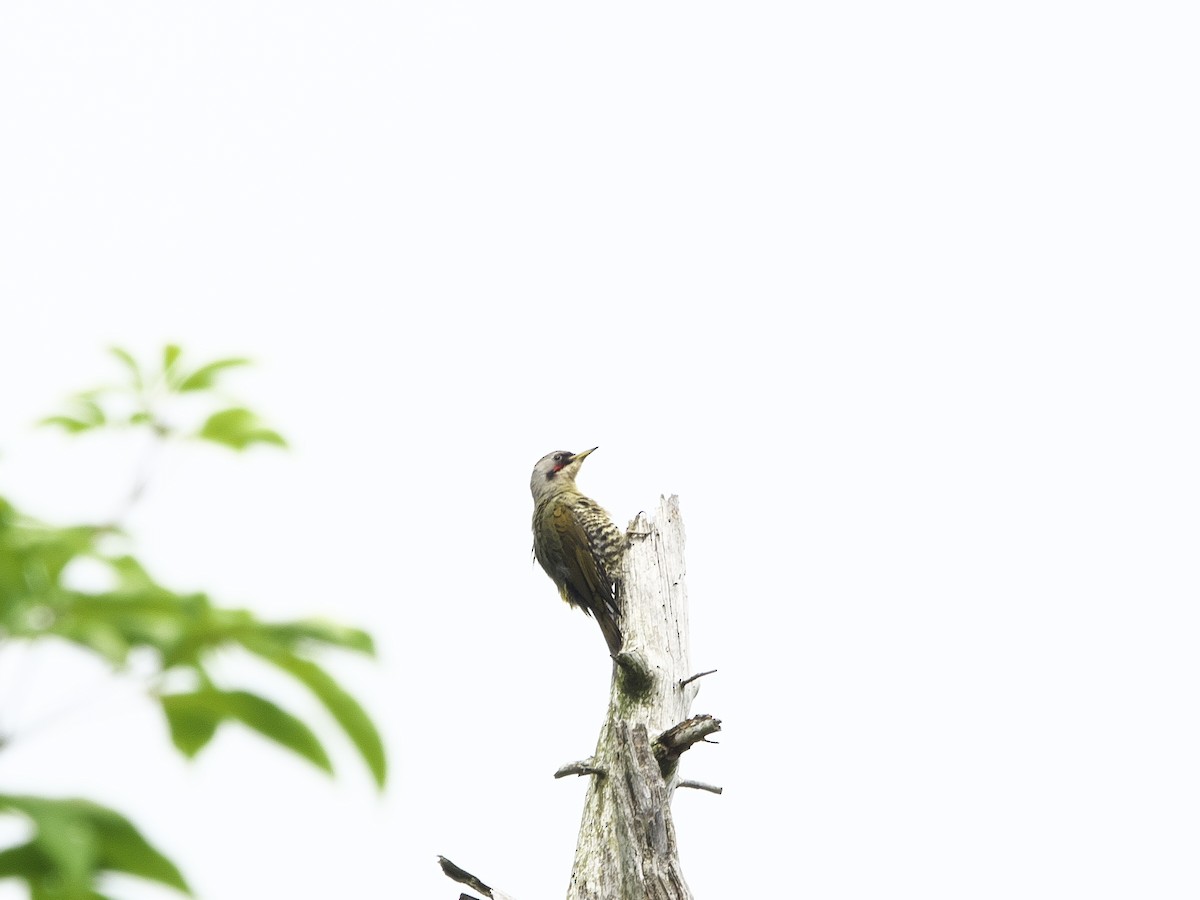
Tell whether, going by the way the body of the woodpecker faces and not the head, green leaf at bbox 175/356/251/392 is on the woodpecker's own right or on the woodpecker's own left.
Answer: on the woodpecker's own right

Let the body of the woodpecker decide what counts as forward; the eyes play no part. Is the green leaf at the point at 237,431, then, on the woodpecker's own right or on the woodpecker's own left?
on the woodpecker's own right

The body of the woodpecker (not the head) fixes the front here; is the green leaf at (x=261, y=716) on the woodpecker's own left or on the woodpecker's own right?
on the woodpecker's own right

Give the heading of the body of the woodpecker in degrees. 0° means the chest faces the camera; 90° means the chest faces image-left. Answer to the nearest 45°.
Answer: approximately 270°

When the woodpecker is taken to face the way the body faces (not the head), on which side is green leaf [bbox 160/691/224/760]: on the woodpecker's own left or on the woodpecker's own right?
on the woodpecker's own right

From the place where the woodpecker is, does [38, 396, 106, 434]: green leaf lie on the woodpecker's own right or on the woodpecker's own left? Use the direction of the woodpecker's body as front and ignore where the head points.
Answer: on the woodpecker's own right
